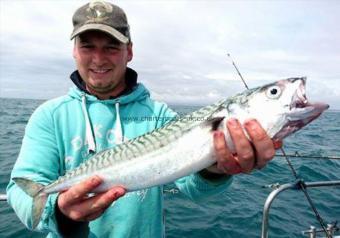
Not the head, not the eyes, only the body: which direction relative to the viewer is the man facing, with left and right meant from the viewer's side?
facing the viewer

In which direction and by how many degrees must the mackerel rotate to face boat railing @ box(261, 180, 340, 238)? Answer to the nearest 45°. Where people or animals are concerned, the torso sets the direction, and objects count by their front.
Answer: approximately 45° to its left

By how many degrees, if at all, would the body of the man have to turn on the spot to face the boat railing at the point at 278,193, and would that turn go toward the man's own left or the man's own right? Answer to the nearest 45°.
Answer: approximately 90° to the man's own left

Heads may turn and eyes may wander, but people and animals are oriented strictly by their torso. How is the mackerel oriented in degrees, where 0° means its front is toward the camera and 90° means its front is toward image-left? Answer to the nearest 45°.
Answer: approximately 270°
